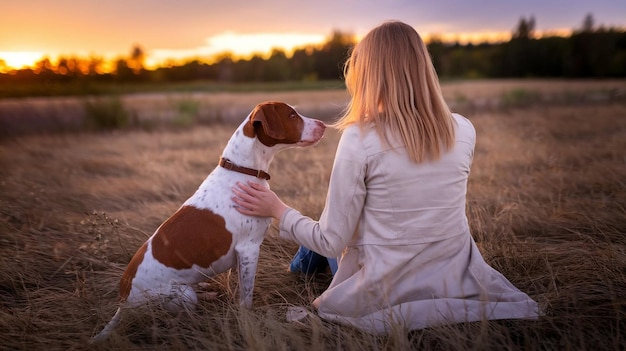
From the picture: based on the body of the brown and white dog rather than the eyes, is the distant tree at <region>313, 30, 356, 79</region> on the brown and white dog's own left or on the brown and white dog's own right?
on the brown and white dog's own left

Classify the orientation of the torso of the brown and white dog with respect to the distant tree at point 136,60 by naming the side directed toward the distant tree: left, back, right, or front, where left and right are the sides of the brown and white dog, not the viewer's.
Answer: left

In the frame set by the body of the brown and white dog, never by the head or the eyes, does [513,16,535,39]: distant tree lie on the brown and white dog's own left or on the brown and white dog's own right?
on the brown and white dog's own left

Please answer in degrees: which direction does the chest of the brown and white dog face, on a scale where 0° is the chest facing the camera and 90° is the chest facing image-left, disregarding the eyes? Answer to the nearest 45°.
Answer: approximately 270°

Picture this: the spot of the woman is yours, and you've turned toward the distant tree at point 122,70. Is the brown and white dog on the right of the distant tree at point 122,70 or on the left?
left

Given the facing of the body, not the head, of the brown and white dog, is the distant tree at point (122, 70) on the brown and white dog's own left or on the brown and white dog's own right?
on the brown and white dog's own left
